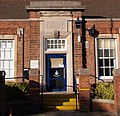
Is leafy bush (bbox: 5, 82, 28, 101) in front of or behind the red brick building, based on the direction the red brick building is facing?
in front

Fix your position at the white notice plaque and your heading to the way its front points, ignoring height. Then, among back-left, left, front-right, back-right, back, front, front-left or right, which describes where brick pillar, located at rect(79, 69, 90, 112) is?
front-left

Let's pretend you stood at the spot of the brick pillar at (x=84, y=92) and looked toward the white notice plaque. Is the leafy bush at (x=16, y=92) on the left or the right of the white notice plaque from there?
left

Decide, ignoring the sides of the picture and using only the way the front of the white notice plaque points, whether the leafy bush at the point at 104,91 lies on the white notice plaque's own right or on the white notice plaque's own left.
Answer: on the white notice plaque's own left

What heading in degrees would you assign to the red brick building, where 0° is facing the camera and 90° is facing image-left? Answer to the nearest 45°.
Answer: approximately 0°
